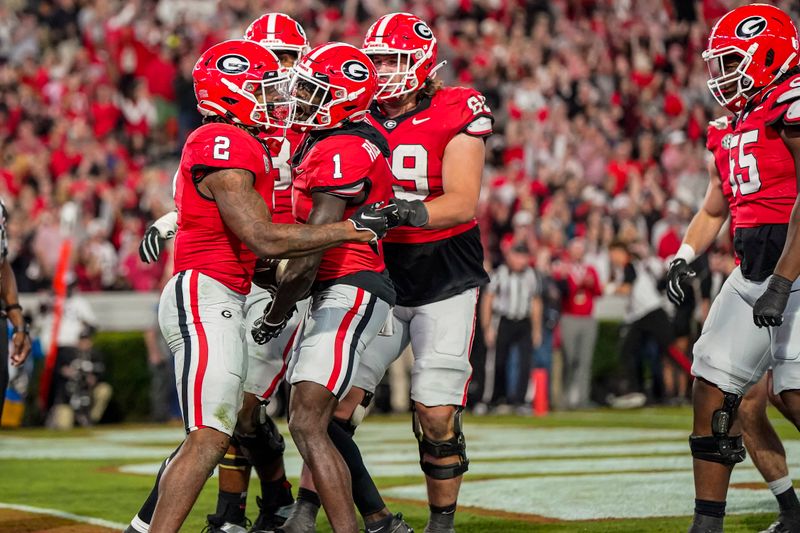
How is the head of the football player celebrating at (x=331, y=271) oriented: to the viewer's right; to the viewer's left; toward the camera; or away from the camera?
to the viewer's left

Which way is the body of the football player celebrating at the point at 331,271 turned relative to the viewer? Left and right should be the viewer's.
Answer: facing to the left of the viewer

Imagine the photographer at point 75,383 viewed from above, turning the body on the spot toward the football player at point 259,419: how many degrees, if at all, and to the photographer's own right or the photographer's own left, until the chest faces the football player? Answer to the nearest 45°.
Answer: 0° — they already face them

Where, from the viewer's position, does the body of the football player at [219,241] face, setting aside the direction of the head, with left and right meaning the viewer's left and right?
facing to the right of the viewer

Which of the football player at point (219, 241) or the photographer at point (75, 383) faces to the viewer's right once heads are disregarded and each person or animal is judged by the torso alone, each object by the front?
the football player

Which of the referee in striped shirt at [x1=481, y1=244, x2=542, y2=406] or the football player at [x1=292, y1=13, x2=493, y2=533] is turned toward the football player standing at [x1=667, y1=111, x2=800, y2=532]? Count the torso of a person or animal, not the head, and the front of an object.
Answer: the referee in striped shirt

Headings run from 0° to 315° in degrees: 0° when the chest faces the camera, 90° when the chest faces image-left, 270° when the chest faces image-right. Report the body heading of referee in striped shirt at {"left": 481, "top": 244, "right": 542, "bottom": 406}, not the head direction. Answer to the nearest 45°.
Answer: approximately 0°

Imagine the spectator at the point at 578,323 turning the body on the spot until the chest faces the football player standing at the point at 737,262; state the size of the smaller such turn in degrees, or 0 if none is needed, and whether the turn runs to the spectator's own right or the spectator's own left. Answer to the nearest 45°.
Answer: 0° — they already face them

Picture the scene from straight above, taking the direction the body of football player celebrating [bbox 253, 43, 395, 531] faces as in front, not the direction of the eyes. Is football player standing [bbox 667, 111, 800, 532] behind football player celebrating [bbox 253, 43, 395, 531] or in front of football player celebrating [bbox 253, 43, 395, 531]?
behind
